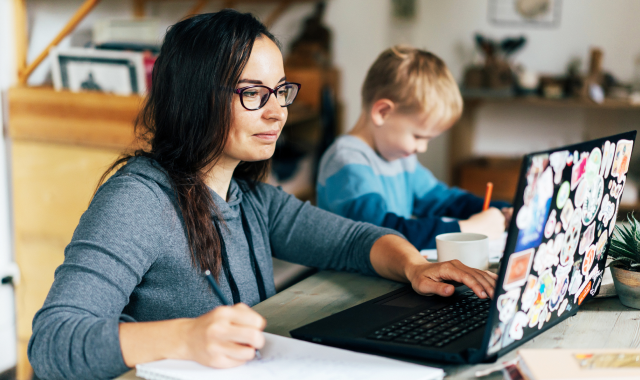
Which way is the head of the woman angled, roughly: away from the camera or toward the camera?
toward the camera

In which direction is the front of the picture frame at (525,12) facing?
toward the camera

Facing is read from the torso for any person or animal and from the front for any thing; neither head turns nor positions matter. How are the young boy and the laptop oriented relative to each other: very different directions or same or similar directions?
very different directions

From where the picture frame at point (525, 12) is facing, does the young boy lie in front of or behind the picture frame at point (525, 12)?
in front

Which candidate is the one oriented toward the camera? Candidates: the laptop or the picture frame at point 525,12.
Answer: the picture frame

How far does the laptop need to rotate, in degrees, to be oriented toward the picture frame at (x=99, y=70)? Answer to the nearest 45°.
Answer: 0° — it already faces it

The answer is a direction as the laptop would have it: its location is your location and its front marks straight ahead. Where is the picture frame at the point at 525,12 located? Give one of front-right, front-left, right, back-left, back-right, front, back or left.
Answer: front-right

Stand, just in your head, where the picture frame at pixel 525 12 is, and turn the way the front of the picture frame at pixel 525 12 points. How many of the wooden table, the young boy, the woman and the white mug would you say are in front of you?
4

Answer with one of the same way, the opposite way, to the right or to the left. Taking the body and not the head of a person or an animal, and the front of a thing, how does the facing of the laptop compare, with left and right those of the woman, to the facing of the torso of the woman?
the opposite way

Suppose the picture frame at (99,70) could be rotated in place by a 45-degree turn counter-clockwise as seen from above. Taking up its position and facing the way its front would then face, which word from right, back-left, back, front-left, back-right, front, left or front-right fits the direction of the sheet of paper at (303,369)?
front-right

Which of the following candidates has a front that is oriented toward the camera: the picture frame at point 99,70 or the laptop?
the picture frame

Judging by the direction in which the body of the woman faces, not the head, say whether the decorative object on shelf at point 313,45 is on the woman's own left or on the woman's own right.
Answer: on the woman's own left

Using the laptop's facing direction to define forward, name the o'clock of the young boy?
The young boy is roughly at 1 o'clock from the laptop.

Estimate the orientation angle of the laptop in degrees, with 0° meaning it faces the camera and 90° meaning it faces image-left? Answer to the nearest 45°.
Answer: approximately 135°
